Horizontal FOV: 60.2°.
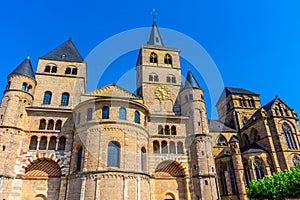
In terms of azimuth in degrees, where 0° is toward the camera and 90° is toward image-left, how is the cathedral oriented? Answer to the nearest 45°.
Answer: approximately 0°
